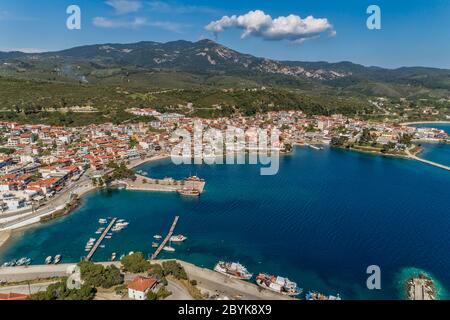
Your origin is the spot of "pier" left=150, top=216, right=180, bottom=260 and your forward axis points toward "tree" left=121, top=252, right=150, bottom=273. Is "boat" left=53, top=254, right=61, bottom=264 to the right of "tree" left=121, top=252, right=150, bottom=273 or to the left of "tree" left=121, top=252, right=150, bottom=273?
right

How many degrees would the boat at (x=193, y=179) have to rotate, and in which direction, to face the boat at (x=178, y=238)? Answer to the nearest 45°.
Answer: approximately 90° to its right

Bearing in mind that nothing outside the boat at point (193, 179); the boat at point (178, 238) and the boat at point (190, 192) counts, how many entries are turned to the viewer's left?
1

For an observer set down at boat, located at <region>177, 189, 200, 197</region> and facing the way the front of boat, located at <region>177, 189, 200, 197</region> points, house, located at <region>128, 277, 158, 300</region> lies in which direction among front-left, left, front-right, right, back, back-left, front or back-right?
left

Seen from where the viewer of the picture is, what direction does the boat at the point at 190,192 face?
facing to the left of the viewer

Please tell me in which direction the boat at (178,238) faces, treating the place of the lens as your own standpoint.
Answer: facing to the right of the viewer

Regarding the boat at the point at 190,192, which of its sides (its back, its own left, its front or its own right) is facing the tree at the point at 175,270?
left

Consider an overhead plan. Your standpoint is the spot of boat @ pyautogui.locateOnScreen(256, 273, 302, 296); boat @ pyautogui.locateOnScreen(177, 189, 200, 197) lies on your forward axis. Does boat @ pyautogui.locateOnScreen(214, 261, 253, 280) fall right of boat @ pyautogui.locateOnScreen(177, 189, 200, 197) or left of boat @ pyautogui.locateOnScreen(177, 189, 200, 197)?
left

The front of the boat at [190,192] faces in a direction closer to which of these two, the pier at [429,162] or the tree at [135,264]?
the tree
